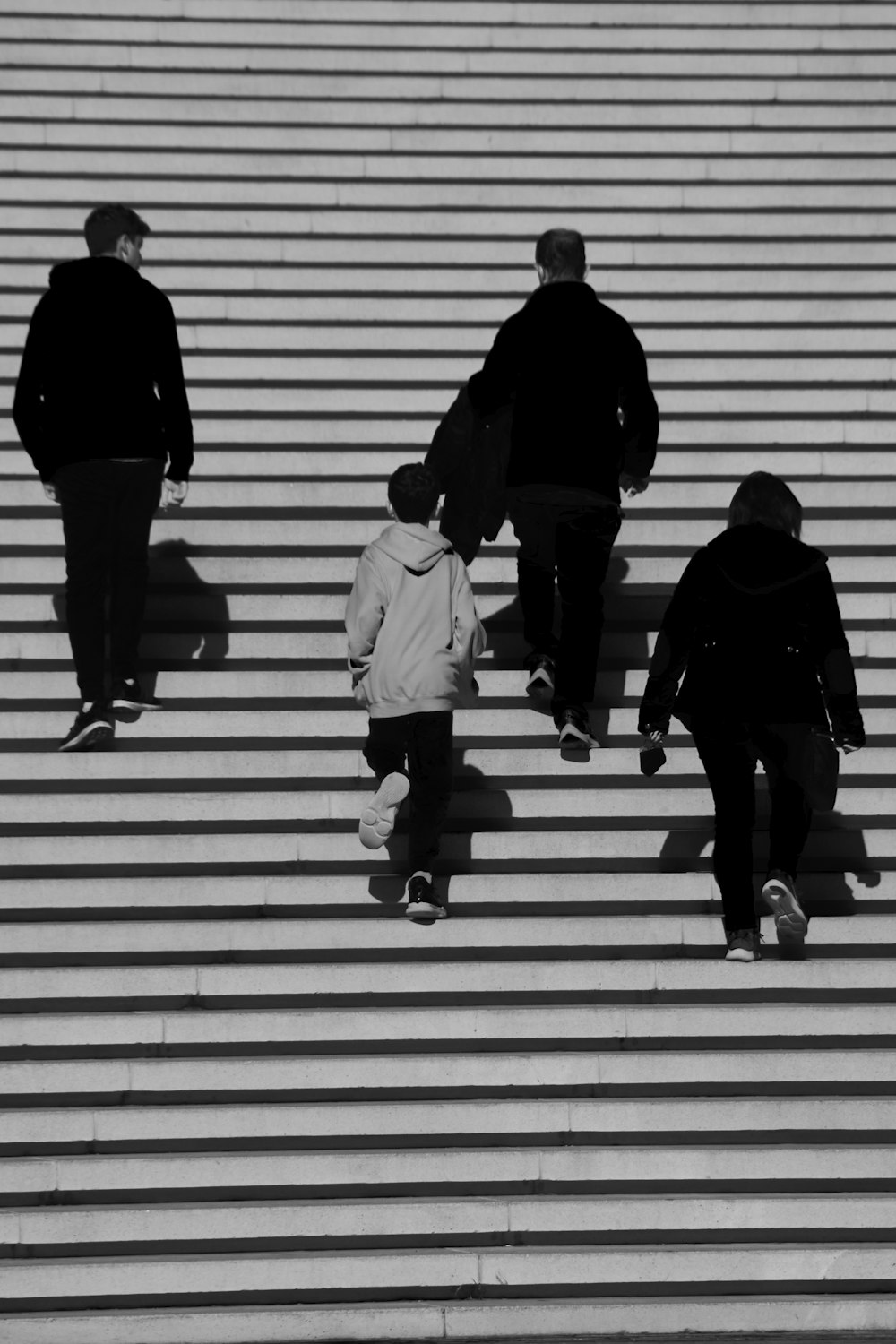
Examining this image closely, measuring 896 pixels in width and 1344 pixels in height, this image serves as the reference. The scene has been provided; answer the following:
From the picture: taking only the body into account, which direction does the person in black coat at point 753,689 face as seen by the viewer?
away from the camera

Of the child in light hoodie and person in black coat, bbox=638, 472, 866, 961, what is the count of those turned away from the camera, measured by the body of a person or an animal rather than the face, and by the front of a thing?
2

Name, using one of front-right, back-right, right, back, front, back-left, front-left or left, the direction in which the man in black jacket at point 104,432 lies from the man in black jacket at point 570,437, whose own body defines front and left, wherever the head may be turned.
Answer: left

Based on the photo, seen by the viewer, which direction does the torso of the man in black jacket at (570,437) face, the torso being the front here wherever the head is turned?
away from the camera

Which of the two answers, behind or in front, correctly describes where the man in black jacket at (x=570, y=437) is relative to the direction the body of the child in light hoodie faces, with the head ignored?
in front

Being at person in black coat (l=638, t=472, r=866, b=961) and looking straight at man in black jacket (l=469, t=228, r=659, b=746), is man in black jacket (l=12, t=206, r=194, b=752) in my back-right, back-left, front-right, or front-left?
front-left

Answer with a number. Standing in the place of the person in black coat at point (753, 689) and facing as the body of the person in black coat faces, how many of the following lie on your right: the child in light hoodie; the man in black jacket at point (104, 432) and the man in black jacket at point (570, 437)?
0

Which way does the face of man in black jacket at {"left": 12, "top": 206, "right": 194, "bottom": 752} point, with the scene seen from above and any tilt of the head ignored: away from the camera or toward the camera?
away from the camera

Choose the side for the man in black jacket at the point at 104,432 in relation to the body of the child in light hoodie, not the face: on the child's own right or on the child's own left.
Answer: on the child's own left

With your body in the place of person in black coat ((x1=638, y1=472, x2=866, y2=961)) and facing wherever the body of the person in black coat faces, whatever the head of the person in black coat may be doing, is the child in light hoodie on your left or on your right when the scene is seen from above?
on your left

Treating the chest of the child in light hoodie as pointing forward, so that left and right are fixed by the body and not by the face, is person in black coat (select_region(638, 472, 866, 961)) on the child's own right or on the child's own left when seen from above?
on the child's own right

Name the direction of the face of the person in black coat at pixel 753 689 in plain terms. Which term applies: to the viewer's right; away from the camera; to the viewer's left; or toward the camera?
away from the camera

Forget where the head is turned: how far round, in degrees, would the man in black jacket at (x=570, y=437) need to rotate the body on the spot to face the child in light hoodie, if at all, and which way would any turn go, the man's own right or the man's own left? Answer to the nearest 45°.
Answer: approximately 135° to the man's own left

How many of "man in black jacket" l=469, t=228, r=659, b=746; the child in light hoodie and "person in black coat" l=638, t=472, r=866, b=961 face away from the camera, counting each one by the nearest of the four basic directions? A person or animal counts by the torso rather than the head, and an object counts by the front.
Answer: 3

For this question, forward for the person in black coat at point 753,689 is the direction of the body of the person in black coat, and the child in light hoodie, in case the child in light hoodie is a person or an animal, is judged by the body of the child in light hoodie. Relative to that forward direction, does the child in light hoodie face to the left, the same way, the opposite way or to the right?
the same way

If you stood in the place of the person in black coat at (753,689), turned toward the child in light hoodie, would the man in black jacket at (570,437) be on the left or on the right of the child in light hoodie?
right

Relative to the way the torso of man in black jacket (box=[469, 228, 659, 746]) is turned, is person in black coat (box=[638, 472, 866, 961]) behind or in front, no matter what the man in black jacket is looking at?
behind

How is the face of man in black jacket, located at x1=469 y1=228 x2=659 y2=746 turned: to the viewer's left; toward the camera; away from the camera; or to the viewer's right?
away from the camera

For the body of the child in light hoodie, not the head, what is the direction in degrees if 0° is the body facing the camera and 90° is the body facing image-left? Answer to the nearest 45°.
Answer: approximately 180°

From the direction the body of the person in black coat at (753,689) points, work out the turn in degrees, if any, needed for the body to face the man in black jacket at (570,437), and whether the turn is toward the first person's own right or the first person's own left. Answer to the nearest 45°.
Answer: approximately 45° to the first person's own left
